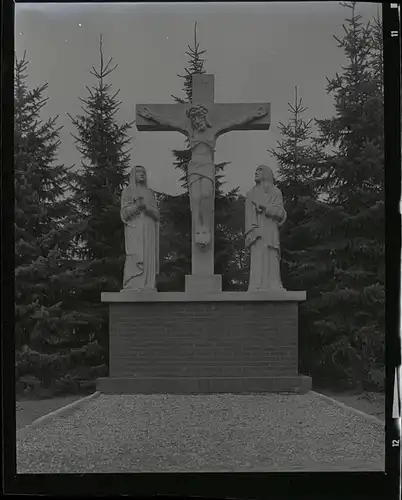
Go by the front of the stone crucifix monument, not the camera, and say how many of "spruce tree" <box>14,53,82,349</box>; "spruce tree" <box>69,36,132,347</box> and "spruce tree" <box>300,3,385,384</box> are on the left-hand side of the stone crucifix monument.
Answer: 1

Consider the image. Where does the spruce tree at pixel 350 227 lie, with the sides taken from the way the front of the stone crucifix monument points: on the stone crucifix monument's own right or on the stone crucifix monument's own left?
on the stone crucifix monument's own left

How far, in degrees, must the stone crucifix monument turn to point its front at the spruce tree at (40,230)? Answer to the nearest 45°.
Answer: approximately 90° to its right

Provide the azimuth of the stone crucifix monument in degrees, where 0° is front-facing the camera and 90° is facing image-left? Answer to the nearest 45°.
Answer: approximately 0°
